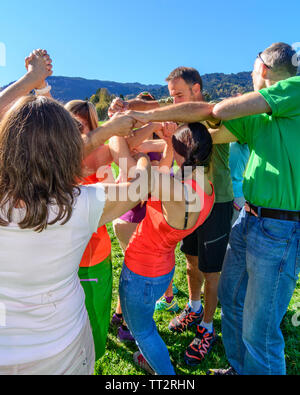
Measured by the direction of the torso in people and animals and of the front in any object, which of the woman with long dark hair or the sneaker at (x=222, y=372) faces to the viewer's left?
the sneaker

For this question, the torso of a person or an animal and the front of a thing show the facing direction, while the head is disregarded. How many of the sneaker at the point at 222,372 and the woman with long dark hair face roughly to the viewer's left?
1

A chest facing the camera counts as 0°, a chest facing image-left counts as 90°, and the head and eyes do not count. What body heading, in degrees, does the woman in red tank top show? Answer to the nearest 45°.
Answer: approximately 135°

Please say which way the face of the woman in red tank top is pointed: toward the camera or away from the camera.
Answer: away from the camera

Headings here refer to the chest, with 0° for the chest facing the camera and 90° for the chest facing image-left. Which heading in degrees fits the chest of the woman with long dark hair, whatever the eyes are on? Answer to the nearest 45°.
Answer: approximately 225°

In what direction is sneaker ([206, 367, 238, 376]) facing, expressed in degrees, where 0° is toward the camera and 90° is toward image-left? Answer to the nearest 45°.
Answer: approximately 90°
